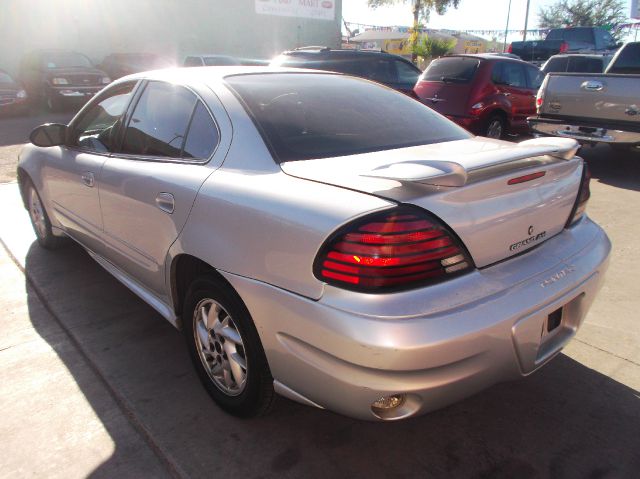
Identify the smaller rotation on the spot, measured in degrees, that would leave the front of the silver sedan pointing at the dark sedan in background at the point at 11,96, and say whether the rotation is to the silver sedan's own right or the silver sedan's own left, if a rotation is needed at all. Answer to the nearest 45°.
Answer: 0° — it already faces it

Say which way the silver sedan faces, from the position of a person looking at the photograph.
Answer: facing away from the viewer and to the left of the viewer

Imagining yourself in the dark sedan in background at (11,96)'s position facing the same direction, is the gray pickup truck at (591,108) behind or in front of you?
in front

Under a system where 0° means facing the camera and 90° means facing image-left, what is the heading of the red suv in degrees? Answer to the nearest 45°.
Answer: approximately 225°

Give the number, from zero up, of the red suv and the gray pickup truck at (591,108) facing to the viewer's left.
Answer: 0

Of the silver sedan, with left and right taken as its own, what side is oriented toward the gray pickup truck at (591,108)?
right

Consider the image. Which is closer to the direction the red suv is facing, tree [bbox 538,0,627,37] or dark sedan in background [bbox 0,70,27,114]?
the tree

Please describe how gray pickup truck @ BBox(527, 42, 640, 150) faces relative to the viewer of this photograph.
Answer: facing away from the viewer and to the right of the viewer

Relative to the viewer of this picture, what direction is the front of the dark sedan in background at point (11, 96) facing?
facing the viewer and to the right of the viewer

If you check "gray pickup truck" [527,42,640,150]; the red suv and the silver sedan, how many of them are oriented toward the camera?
0

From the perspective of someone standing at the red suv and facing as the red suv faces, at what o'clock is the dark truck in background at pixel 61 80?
The dark truck in background is roughly at 8 o'clock from the red suv.

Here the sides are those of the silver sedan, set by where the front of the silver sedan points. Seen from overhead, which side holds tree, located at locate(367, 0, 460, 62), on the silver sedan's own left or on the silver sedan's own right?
on the silver sedan's own right

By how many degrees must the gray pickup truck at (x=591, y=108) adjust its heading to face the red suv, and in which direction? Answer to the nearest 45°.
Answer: approximately 90° to its left

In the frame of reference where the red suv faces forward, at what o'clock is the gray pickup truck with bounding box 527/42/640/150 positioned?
The gray pickup truck is roughly at 3 o'clock from the red suv.

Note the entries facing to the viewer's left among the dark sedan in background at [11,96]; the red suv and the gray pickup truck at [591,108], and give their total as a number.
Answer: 0
